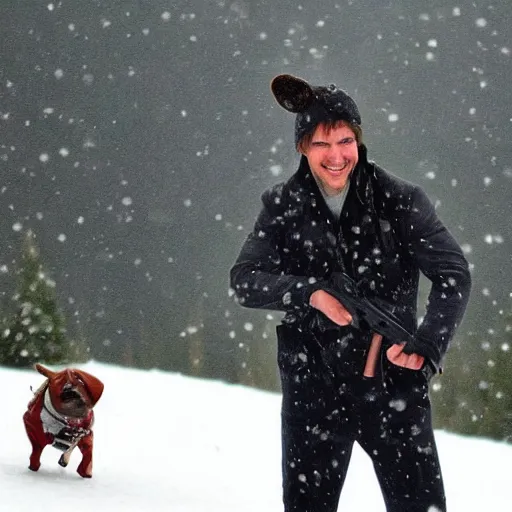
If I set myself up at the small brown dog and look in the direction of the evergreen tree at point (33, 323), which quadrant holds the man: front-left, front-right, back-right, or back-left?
back-right

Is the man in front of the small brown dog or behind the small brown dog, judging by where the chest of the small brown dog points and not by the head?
in front

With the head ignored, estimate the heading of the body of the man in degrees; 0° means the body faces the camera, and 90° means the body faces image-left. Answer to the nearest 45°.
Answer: approximately 0°

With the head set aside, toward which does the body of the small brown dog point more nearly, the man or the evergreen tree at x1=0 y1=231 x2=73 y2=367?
the man

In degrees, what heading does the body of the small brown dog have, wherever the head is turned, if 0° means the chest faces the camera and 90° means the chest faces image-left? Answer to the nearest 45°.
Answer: approximately 315°

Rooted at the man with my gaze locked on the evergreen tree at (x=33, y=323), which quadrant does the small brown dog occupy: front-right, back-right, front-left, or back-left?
front-left

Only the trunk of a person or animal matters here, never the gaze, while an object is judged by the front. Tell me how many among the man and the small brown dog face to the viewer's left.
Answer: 0

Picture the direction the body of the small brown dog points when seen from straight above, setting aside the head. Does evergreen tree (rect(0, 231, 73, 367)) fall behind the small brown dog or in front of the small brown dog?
behind

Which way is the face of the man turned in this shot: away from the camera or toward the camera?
toward the camera

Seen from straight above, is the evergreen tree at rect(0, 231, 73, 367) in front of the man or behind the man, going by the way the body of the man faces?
behind
